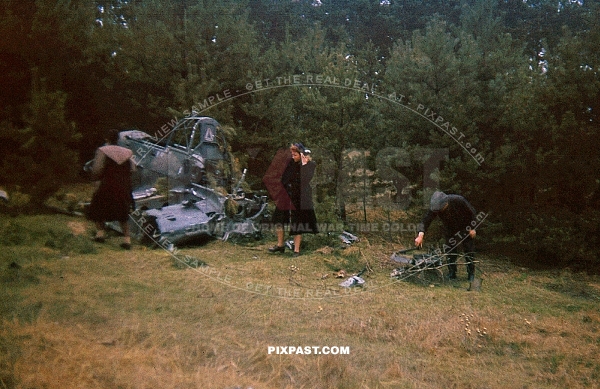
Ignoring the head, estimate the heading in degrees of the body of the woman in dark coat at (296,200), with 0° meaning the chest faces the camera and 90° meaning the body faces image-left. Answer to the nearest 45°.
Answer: approximately 45°

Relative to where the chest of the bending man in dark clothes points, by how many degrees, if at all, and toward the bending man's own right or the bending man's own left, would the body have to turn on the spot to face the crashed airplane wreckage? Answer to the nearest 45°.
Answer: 0° — they already face it
